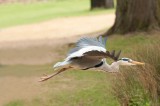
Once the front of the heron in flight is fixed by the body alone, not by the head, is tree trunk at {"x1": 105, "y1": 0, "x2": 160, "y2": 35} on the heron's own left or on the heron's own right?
on the heron's own left

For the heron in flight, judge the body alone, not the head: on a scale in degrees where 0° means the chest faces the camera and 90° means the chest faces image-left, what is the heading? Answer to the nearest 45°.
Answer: approximately 270°

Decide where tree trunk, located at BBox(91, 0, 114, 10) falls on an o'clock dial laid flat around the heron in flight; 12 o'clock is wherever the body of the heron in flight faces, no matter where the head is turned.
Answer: The tree trunk is roughly at 9 o'clock from the heron in flight.
